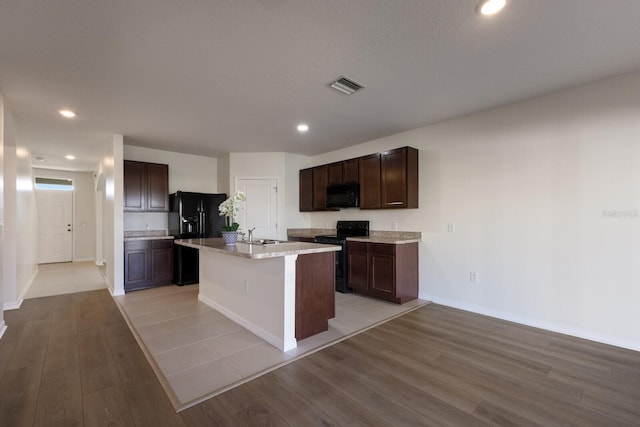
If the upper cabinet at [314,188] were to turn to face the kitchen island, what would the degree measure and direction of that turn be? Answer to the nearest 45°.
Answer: approximately 45° to its left

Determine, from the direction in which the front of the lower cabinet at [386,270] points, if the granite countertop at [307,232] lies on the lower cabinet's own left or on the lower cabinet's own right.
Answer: on the lower cabinet's own right

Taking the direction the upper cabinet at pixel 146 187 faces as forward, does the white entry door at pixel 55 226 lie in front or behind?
behind

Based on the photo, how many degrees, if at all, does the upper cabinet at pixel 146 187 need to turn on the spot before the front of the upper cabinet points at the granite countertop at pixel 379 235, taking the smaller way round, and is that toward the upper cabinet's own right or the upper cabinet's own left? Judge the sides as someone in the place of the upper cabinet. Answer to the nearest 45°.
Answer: approximately 45° to the upper cabinet's own left

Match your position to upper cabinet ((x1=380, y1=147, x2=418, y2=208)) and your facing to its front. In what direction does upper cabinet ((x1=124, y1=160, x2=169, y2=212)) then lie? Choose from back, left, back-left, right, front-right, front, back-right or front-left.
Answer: front-right

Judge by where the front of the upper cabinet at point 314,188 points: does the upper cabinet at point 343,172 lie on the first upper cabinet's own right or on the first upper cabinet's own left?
on the first upper cabinet's own left

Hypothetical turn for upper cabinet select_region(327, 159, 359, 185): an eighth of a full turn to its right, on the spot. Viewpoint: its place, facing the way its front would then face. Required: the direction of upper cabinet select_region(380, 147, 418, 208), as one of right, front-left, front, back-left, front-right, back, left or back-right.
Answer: back-left

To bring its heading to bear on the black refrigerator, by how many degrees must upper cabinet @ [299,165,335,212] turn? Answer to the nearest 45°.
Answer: approximately 45° to its right

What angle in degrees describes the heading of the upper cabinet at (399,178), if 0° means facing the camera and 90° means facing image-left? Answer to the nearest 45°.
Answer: approximately 45°

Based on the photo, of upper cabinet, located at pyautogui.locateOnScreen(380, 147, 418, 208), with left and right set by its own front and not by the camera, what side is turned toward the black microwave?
right

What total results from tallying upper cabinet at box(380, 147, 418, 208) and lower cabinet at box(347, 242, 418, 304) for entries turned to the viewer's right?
0

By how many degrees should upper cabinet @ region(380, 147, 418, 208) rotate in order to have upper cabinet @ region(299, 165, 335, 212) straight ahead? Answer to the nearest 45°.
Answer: approximately 90° to its right
